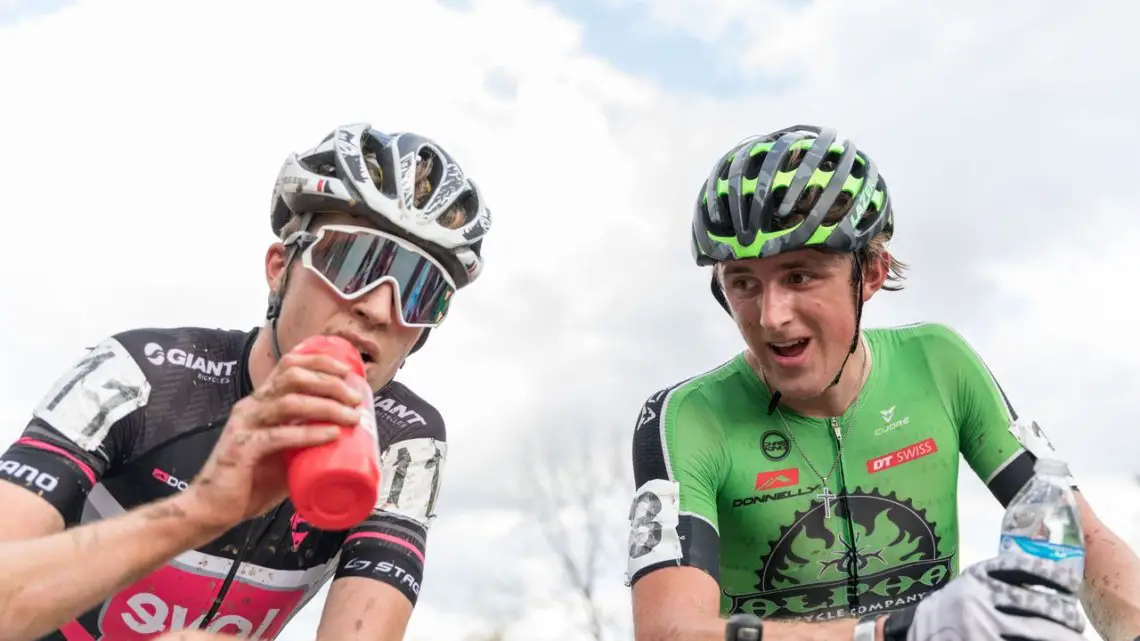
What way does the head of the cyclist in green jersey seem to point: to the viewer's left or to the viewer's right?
to the viewer's left

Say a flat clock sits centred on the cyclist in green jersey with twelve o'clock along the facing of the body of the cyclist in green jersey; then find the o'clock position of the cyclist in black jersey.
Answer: The cyclist in black jersey is roughly at 2 o'clock from the cyclist in green jersey.

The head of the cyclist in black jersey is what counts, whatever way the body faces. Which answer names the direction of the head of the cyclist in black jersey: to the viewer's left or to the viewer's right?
to the viewer's right

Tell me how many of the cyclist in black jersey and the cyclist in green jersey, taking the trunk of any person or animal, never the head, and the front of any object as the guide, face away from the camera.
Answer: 0

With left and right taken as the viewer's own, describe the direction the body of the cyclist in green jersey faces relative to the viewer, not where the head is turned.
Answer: facing the viewer

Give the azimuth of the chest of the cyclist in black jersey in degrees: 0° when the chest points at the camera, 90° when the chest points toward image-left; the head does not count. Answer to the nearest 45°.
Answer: approximately 315°

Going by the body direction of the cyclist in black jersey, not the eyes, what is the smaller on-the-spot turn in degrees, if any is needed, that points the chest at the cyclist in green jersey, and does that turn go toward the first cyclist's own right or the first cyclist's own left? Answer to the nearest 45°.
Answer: approximately 45° to the first cyclist's own left
